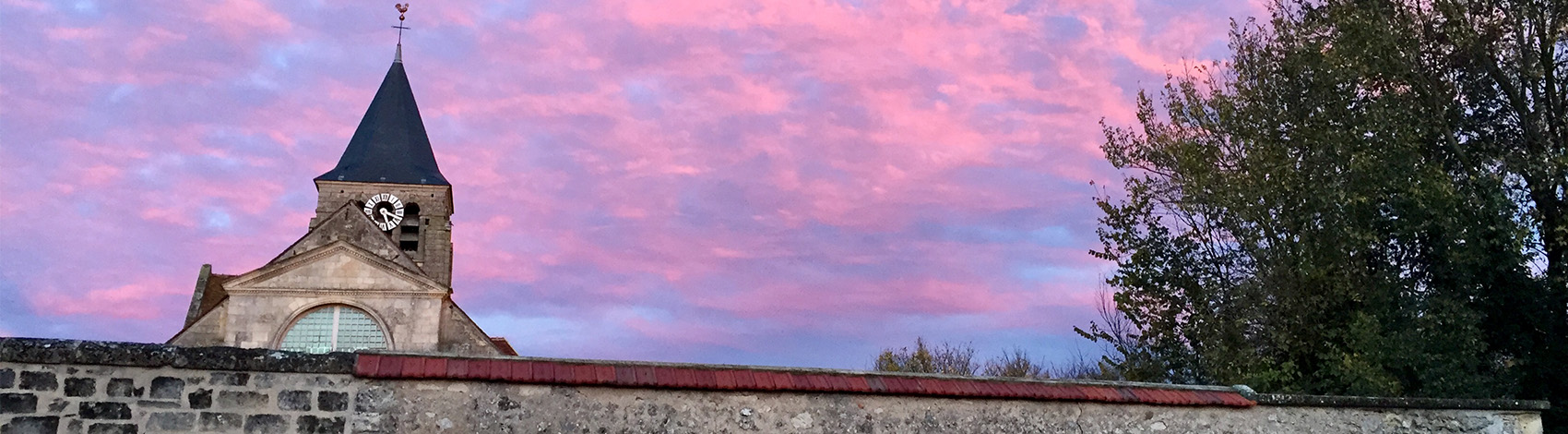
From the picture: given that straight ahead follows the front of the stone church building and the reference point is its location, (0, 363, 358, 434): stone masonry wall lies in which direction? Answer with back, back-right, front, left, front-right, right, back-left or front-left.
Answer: front

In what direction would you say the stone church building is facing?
toward the camera

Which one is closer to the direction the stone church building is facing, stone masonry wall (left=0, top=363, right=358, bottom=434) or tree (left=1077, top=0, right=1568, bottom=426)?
the stone masonry wall

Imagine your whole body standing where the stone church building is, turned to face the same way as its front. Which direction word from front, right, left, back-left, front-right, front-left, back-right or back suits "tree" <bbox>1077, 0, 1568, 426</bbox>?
front-left

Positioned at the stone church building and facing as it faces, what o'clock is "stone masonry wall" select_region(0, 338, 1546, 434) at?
The stone masonry wall is roughly at 12 o'clock from the stone church building.

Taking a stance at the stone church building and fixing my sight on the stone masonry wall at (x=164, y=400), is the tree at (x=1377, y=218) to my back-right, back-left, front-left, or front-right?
front-left
